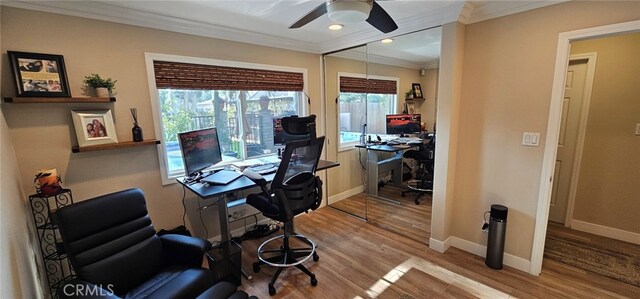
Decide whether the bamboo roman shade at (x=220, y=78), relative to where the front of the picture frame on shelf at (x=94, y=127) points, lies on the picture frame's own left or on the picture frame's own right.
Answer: on the picture frame's own left

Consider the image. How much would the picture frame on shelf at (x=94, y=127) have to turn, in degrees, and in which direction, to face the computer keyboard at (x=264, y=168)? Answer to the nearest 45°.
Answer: approximately 90° to its left

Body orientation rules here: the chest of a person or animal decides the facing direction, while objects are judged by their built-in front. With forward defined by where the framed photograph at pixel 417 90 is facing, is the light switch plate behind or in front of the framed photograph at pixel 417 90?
in front

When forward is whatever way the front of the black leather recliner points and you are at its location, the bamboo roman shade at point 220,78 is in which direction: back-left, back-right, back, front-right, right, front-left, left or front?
left

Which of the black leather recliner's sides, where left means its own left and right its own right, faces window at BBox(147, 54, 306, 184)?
left

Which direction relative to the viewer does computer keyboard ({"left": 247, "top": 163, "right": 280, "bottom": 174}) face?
toward the camera

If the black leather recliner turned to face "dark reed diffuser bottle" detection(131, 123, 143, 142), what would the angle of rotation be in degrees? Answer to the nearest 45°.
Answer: approximately 135° to its left

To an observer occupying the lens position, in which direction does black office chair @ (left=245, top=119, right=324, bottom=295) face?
facing away from the viewer and to the left of the viewer

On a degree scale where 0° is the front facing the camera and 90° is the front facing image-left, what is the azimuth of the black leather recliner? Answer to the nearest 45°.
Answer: approximately 315°

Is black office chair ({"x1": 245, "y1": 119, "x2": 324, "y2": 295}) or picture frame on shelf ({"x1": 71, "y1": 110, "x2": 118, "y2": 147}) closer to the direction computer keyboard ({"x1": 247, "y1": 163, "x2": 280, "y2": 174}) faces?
the black office chair

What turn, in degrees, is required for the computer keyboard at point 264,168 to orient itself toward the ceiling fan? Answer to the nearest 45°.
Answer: approximately 45° to its left
